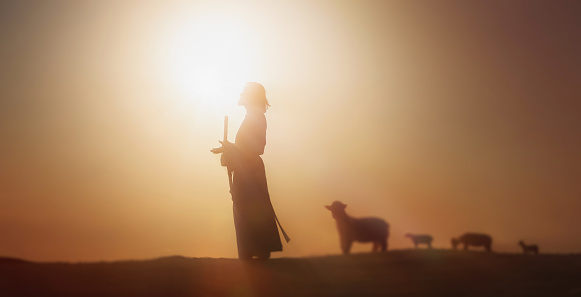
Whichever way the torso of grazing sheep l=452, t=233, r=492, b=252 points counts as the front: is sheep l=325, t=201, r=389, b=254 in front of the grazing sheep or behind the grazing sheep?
in front

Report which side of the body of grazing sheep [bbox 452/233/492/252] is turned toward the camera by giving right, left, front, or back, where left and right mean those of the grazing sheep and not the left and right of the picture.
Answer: left

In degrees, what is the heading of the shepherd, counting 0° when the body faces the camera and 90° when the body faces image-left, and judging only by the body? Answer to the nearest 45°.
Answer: approximately 90°

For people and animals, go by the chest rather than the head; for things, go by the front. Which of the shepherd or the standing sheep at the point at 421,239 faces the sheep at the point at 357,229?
the standing sheep

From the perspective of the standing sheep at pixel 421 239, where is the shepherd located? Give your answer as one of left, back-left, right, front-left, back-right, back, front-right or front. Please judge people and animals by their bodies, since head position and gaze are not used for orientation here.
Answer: front-left

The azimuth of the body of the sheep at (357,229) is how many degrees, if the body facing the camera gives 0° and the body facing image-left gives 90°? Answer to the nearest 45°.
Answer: approximately 90°

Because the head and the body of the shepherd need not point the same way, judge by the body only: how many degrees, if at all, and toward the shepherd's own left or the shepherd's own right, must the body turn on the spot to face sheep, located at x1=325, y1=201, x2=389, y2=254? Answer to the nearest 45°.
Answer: approximately 135° to the shepherd's own right

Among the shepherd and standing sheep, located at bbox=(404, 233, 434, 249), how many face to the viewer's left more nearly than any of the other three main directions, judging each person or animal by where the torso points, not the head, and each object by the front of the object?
2

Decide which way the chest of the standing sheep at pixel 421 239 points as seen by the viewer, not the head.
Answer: to the viewer's left

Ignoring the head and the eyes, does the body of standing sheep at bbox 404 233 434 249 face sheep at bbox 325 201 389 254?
no
